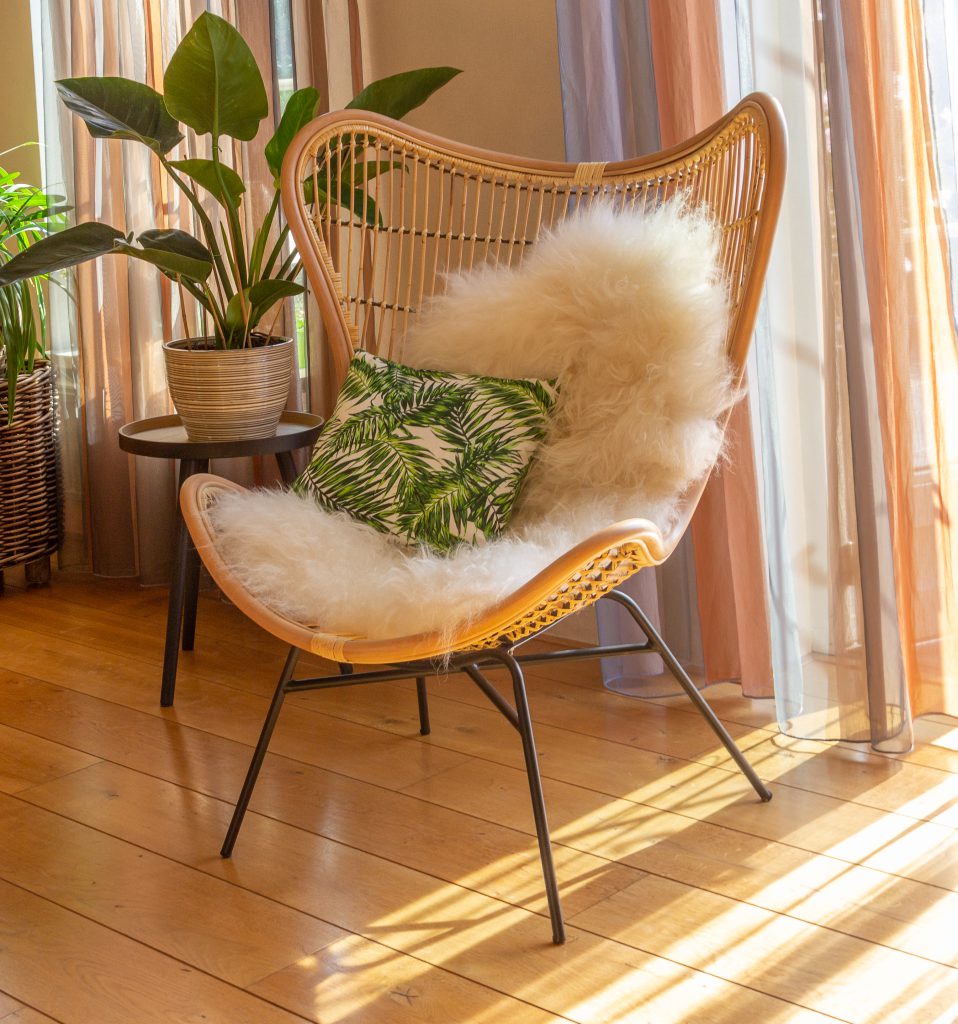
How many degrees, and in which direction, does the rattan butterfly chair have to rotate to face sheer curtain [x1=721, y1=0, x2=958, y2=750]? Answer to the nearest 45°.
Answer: approximately 135° to its left

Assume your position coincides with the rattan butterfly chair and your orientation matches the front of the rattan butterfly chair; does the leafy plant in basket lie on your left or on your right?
on your right

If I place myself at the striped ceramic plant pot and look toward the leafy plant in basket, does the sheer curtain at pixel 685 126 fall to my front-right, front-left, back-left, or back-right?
back-right

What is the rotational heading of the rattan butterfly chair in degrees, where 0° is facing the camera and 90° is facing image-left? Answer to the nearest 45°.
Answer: approximately 45°

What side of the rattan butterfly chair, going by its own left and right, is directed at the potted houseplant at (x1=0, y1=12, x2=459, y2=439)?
right

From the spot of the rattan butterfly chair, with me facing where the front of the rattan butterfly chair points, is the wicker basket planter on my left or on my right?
on my right

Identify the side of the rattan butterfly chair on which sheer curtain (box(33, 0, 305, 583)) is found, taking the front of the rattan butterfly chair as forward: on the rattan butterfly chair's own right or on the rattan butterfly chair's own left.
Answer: on the rattan butterfly chair's own right

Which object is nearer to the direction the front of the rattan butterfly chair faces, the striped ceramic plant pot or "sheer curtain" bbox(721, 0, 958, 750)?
the striped ceramic plant pot

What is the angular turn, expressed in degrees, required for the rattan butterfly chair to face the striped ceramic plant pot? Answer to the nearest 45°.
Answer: approximately 90° to its right
